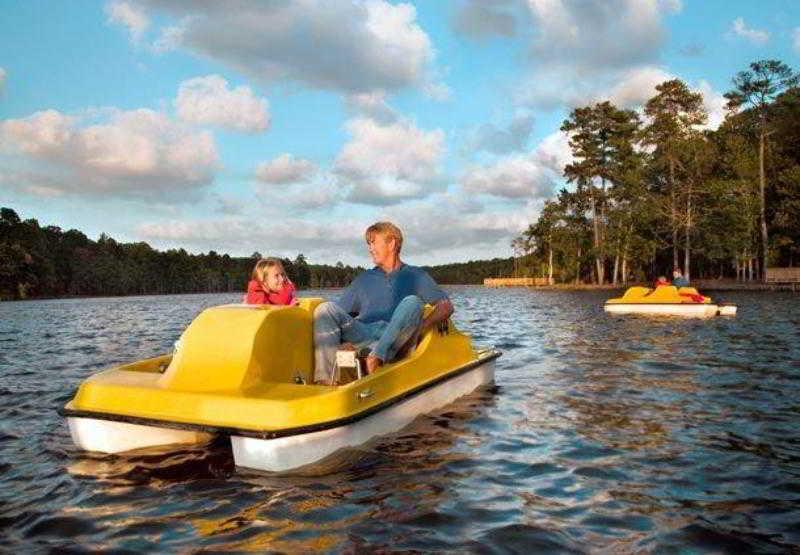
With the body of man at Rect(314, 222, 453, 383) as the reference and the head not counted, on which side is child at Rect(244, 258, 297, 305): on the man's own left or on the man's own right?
on the man's own right
